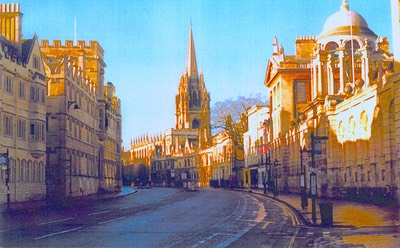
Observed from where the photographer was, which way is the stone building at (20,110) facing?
facing the viewer and to the right of the viewer
